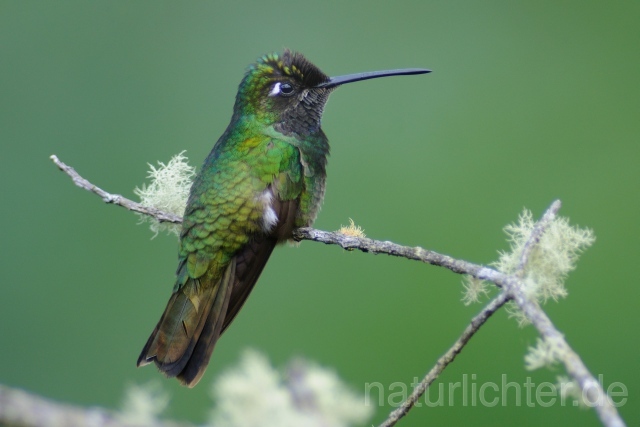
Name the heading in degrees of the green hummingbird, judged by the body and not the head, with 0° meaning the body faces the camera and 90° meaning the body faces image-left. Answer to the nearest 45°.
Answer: approximately 225°
